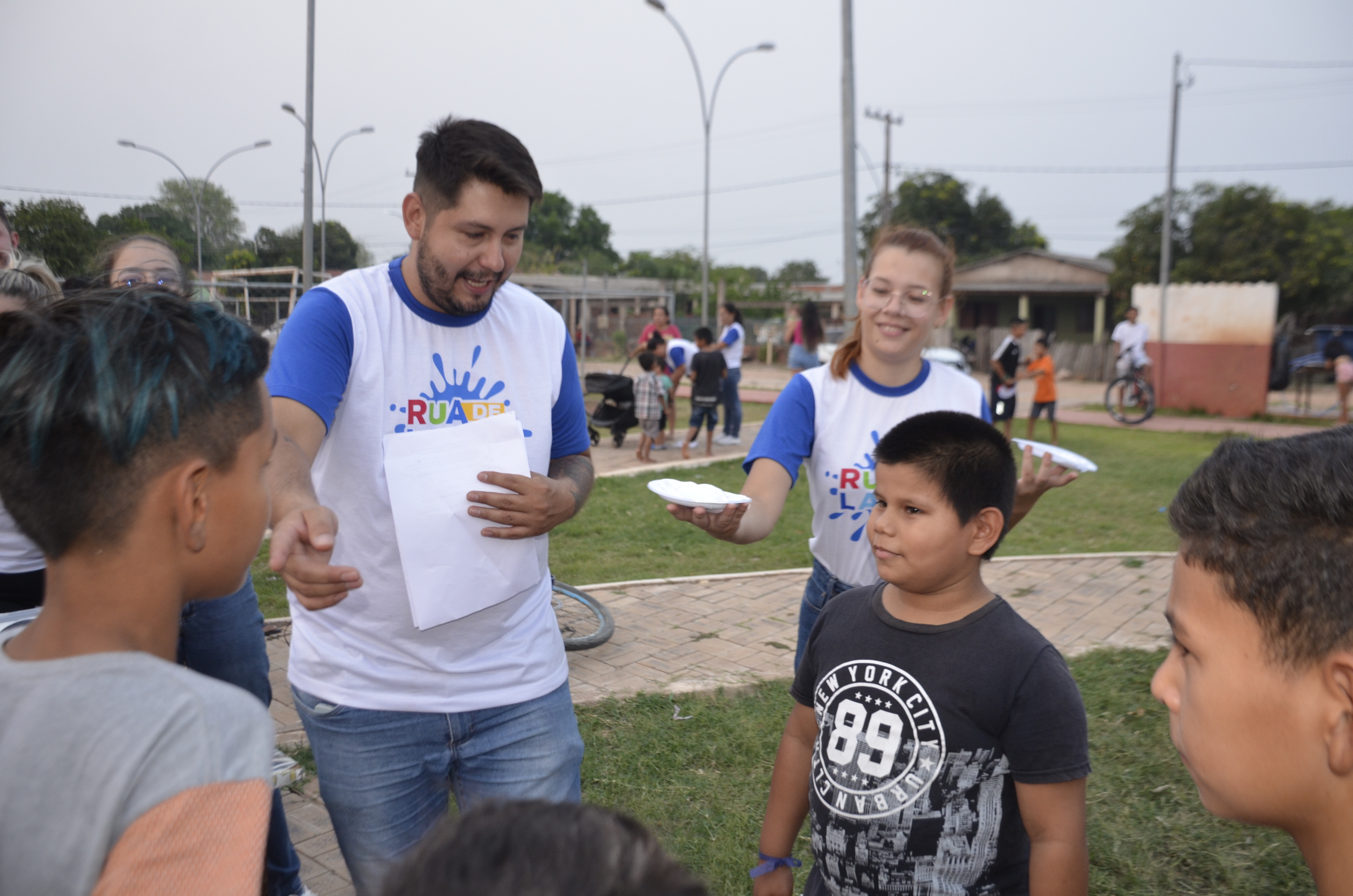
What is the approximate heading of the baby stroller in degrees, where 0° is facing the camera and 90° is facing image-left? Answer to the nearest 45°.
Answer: approximately 45°

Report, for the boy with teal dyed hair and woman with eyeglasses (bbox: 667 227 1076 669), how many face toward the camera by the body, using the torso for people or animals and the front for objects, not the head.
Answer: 1

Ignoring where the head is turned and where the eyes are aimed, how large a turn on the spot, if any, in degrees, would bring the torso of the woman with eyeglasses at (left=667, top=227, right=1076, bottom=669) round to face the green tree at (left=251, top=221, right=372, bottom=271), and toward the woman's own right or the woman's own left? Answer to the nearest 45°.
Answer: approximately 135° to the woman's own right

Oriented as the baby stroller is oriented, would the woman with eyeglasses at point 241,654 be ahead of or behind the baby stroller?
ahead

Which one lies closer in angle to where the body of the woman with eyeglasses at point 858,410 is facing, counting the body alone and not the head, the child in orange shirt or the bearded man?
the bearded man

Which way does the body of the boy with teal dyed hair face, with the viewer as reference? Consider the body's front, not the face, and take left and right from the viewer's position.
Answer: facing away from the viewer and to the right of the viewer

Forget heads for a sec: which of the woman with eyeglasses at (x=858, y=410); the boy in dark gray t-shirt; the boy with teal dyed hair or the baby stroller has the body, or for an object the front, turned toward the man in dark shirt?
the boy with teal dyed hair

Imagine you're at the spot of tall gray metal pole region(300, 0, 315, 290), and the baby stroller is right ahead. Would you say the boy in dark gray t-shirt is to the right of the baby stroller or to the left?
right

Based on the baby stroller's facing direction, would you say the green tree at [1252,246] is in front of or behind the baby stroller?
behind

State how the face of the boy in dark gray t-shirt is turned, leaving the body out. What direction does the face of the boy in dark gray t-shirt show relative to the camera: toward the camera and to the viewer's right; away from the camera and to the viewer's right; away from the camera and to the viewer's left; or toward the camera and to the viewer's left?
toward the camera and to the viewer's left

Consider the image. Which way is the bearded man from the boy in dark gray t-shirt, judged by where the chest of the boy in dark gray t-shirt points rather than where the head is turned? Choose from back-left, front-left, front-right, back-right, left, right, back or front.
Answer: front-right

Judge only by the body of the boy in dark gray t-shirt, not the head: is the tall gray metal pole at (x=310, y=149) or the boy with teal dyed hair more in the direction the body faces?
the boy with teal dyed hair

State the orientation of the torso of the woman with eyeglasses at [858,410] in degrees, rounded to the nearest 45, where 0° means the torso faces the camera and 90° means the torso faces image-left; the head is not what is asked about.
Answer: approximately 0°

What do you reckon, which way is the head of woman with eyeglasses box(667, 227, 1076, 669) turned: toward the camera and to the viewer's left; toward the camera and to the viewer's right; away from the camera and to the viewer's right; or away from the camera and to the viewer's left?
toward the camera and to the viewer's left

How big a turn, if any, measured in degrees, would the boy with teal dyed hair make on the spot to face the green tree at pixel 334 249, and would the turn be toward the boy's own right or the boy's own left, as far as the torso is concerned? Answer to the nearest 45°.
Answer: approximately 45° to the boy's own left
